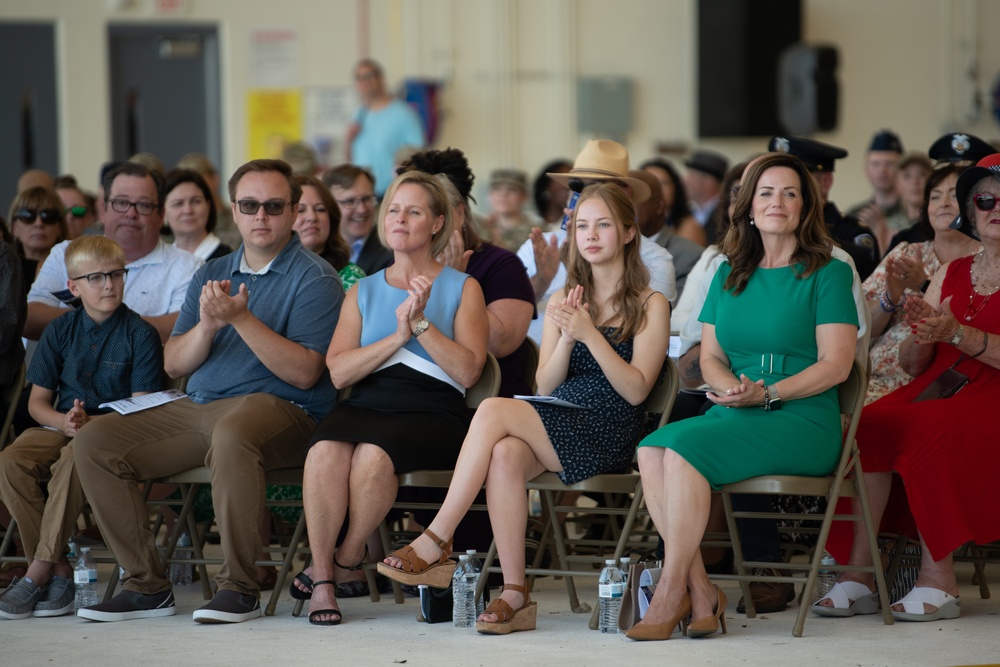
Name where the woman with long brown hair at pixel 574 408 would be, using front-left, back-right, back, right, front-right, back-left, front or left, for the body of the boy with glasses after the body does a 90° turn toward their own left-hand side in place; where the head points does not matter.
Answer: front

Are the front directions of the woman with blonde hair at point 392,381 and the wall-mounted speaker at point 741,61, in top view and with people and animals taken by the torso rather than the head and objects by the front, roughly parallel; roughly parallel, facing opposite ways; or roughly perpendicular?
roughly parallel

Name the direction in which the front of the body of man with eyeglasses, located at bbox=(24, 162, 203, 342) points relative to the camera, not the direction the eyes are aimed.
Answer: toward the camera

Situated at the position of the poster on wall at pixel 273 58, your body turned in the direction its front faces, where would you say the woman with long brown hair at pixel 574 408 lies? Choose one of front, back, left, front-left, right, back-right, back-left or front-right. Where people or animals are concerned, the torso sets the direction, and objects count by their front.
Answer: front

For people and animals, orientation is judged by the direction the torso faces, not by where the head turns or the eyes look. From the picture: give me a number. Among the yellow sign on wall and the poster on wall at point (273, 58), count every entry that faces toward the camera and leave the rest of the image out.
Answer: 2

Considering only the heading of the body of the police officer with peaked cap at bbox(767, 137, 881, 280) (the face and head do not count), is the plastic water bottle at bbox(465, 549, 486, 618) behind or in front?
in front

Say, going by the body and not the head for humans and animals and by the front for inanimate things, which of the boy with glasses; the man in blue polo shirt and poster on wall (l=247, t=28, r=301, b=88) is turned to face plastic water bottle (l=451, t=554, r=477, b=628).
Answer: the poster on wall

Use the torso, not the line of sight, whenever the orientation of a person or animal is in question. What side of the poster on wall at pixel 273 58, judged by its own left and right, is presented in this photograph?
front

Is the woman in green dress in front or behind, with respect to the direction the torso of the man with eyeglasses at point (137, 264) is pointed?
in front

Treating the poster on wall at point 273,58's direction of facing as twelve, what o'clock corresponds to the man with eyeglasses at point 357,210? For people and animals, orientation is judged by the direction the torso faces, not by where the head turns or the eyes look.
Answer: The man with eyeglasses is roughly at 12 o'clock from the poster on wall.

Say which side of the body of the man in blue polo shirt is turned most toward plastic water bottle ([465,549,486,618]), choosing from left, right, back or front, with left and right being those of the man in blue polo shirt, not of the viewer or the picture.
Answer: left
